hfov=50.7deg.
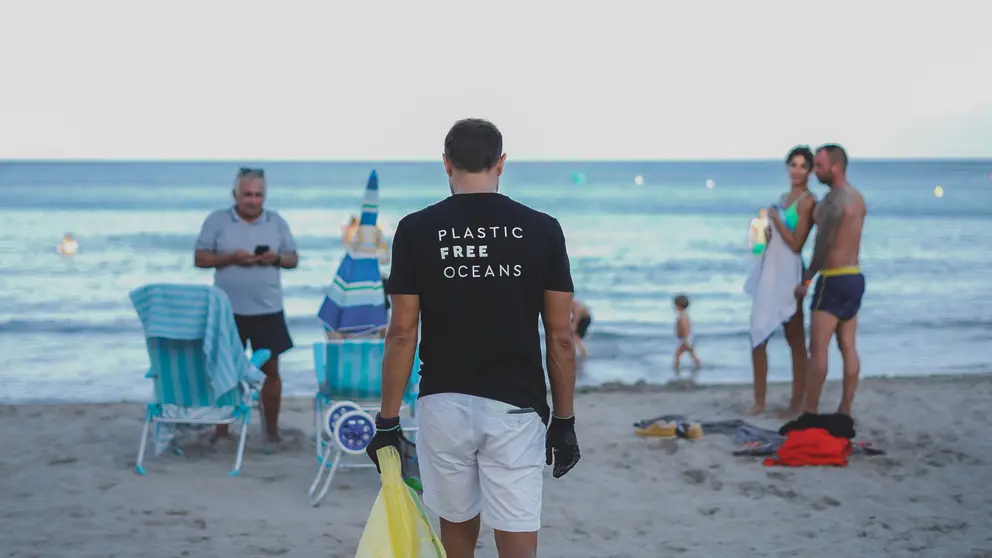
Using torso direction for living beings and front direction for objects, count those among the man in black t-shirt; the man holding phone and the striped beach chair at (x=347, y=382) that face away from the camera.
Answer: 2

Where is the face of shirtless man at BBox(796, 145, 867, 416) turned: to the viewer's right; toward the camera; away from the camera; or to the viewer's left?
to the viewer's left

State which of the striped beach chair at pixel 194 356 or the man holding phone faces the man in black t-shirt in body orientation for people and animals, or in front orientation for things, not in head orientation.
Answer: the man holding phone

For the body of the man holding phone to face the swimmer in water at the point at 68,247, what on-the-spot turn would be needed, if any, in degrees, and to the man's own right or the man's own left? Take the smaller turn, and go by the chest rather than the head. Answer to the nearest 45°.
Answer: approximately 180°

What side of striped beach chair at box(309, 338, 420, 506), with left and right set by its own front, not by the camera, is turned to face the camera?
back

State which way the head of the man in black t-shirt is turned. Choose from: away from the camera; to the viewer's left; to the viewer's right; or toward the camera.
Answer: away from the camera

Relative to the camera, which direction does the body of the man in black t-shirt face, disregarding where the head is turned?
away from the camera

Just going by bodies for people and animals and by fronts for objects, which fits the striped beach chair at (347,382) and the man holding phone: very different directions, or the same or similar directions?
very different directions

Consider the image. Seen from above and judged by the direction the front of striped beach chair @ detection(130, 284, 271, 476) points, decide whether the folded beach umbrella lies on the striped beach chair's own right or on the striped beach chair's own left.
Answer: on the striped beach chair's own right

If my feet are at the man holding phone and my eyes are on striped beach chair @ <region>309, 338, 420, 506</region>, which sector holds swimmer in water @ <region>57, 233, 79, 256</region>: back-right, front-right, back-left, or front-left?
back-left

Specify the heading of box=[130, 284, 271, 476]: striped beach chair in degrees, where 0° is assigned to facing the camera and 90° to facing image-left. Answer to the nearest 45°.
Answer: approximately 225°

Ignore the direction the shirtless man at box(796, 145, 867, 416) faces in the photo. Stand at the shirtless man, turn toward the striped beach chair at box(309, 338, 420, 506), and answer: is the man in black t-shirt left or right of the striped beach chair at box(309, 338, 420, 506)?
left

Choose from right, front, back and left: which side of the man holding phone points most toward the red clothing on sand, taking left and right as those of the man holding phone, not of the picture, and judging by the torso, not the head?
left
